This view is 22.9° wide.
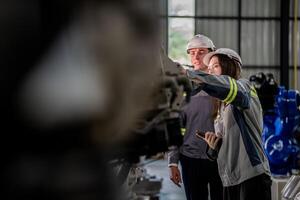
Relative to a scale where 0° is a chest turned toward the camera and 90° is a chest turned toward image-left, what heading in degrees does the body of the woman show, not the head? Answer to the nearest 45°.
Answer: approximately 90°

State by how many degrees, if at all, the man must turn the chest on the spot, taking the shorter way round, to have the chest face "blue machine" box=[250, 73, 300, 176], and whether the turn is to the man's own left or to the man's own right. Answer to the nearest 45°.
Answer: approximately 90° to the man's own left

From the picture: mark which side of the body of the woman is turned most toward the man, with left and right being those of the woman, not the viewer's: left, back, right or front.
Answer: right

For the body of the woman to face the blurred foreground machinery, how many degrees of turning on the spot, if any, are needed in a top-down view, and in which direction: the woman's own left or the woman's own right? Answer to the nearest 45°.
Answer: approximately 90° to the woman's own left

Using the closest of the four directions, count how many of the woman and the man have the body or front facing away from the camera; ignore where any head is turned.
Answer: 0

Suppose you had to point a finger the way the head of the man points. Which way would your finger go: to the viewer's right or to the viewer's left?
to the viewer's left

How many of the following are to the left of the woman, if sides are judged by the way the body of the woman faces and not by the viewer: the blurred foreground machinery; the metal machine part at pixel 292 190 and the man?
1

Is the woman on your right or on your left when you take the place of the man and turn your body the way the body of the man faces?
on your left

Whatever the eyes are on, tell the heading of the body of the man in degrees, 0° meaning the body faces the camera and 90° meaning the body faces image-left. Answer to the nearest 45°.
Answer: approximately 45°
